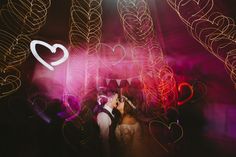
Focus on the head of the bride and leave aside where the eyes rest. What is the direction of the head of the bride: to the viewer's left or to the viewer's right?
to the viewer's left

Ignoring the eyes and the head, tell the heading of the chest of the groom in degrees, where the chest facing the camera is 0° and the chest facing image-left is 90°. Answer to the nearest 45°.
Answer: approximately 270°
